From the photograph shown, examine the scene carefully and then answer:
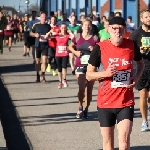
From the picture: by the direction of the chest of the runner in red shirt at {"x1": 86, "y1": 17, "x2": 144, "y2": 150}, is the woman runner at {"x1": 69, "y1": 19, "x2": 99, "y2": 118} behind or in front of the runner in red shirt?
behind

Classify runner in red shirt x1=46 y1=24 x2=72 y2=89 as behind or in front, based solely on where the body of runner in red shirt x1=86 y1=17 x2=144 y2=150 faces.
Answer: behind

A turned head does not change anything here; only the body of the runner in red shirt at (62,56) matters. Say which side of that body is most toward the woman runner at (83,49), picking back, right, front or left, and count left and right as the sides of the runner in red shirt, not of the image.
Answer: front

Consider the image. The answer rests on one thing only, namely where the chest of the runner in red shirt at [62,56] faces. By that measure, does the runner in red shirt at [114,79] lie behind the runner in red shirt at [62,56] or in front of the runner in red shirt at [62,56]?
in front

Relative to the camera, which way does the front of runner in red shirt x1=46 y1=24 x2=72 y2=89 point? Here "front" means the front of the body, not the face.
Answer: toward the camera

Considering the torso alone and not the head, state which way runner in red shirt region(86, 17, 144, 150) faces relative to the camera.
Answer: toward the camera

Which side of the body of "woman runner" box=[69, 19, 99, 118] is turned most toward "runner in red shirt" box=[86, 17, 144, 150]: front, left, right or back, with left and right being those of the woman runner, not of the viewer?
front
